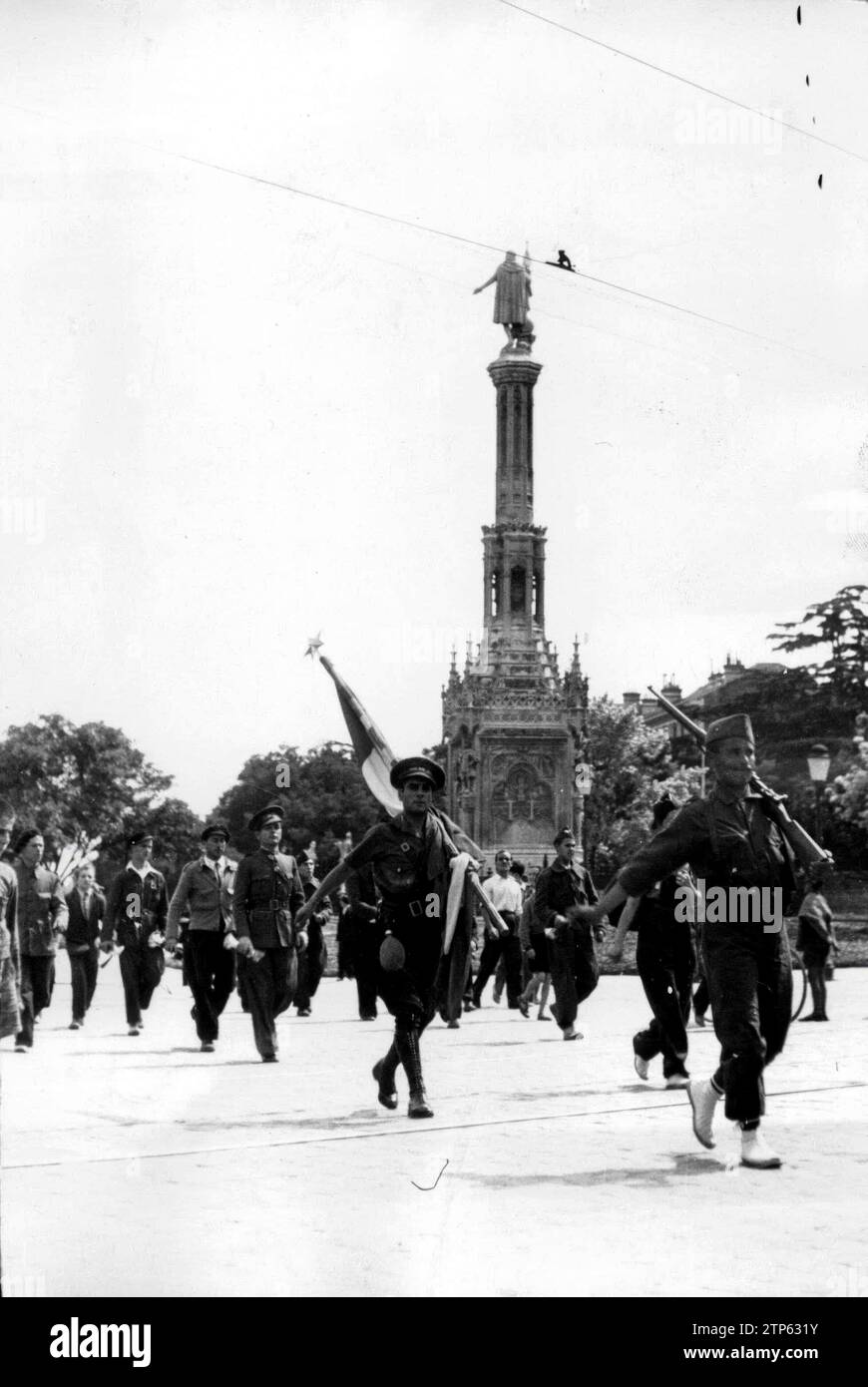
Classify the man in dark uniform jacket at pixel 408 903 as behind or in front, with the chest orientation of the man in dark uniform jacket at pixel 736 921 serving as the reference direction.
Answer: behind

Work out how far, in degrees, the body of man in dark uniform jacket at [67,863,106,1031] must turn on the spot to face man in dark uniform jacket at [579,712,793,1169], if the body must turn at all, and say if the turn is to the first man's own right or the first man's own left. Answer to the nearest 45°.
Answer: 0° — they already face them

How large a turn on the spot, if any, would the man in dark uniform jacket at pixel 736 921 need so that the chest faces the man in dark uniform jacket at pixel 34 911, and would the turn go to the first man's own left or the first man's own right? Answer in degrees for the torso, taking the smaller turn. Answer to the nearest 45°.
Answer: approximately 180°

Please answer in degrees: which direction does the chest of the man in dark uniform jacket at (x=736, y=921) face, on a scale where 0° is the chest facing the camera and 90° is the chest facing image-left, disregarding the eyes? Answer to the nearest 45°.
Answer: approximately 315°

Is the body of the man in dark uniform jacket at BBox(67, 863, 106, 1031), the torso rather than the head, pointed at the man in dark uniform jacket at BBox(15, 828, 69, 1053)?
yes

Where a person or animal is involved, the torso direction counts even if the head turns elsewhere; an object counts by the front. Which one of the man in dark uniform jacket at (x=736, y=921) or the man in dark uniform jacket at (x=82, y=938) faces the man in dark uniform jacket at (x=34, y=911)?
the man in dark uniform jacket at (x=82, y=938)

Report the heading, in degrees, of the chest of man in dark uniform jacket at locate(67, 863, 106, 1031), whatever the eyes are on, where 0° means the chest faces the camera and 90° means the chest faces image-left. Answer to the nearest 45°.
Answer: approximately 0°

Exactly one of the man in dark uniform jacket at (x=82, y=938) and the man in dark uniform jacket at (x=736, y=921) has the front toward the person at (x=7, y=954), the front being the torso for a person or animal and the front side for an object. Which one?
the man in dark uniform jacket at (x=82, y=938)

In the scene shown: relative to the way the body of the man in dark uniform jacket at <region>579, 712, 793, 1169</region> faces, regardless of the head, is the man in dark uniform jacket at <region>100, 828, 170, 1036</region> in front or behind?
behind
